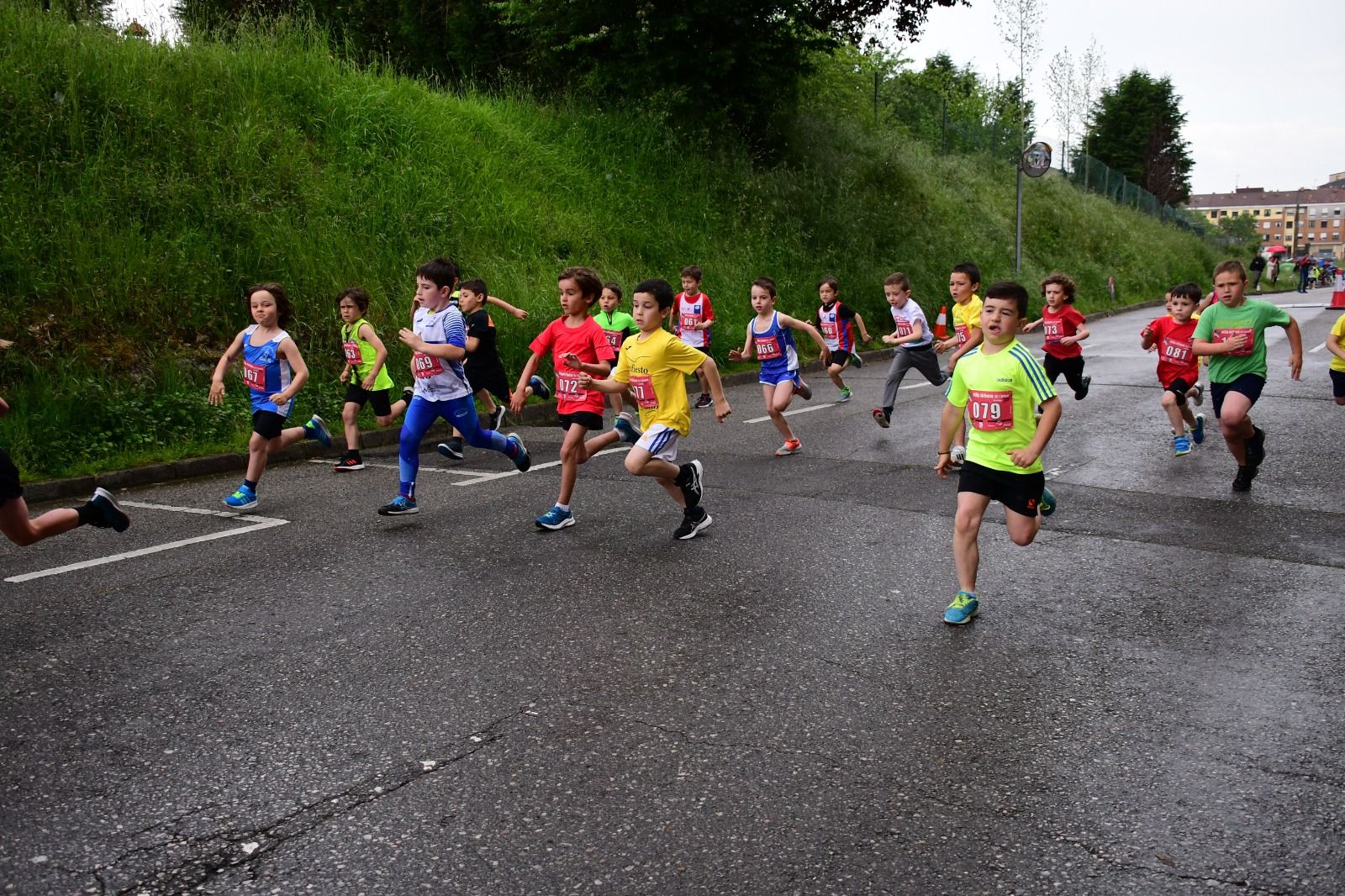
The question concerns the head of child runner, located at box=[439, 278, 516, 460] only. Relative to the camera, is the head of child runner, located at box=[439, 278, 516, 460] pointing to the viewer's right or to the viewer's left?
to the viewer's left

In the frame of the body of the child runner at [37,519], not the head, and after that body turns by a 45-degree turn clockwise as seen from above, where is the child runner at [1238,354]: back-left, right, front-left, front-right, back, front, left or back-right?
back-right

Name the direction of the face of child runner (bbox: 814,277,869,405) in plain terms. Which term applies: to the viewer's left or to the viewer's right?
to the viewer's left

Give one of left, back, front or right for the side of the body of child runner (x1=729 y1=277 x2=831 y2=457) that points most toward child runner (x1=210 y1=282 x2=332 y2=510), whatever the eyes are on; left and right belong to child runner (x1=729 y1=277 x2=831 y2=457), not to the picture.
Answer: front

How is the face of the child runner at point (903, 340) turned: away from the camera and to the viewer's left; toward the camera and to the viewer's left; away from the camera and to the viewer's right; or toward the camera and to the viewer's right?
toward the camera and to the viewer's left

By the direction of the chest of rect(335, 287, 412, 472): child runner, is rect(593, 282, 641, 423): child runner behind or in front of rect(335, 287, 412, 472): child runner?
behind

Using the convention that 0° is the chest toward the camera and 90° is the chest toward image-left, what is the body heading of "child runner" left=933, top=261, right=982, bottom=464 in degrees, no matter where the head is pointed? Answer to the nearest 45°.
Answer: approximately 45°

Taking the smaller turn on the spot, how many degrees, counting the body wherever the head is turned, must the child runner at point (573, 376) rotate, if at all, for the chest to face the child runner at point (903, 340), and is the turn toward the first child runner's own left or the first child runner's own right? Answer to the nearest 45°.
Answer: approximately 180°

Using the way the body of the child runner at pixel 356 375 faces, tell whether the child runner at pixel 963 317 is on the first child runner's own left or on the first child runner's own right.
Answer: on the first child runner's own left

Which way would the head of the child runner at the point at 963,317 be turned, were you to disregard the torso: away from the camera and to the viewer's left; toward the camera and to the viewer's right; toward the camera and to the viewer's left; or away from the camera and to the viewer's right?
toward the camera and to the viewer's left

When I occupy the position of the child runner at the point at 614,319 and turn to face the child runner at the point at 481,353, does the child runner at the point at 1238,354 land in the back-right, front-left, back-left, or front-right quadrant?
back-left
